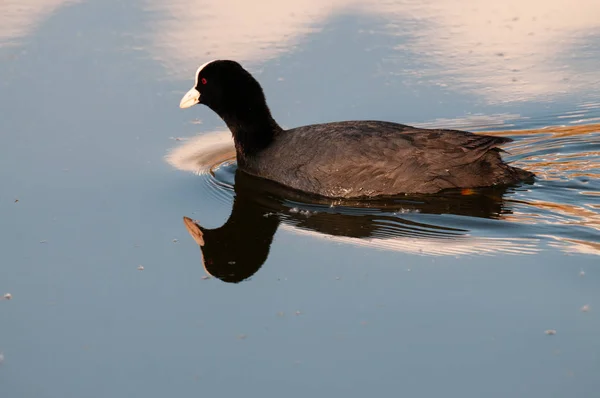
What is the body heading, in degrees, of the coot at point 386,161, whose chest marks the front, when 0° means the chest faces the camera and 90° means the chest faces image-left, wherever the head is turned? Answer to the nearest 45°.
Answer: approximately 90°
